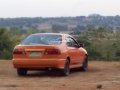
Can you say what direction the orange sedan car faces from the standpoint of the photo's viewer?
facing away from the viewer and to the right of the viewer
